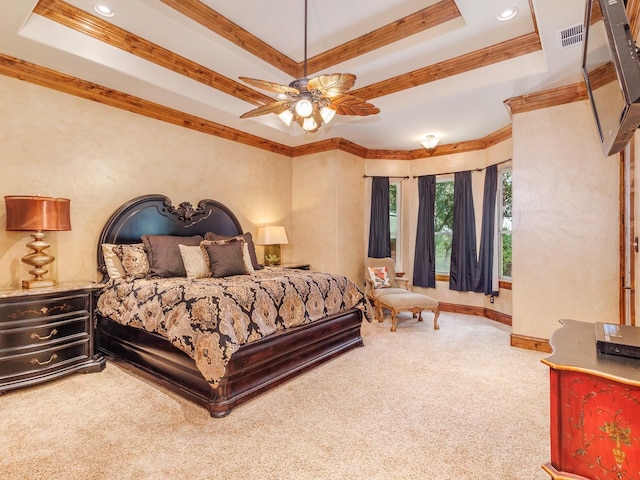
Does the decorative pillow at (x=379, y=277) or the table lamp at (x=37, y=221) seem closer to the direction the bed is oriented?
the decorative pillow

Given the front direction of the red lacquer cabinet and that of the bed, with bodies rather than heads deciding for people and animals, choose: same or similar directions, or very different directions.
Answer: very different directions

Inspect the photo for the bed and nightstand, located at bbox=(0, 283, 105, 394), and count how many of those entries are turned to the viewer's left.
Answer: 0

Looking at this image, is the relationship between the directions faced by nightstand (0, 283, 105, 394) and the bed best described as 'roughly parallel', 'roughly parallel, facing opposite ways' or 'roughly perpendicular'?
roughly parallel

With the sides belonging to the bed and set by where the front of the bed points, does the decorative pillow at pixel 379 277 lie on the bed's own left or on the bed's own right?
on the bed's own left

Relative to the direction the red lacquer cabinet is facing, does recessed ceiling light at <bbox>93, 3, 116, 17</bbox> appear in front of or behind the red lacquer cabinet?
in front

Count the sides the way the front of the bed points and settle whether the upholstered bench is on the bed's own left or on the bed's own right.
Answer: on the bed's own left

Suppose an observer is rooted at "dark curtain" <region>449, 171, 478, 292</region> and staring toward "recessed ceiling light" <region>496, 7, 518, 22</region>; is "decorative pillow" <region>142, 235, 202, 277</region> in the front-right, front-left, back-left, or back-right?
front-right

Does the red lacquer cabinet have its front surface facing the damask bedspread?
yes

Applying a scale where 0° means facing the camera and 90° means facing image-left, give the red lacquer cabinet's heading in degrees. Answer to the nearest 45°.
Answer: approximately 90°

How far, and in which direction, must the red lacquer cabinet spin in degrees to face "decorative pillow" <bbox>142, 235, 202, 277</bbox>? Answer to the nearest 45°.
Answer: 0° — it already faces it

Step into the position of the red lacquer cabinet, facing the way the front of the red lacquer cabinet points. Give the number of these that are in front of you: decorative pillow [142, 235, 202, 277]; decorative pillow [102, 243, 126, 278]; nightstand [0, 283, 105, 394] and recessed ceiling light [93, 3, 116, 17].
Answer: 4

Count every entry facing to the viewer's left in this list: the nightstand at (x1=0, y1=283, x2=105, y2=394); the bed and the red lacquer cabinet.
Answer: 1
